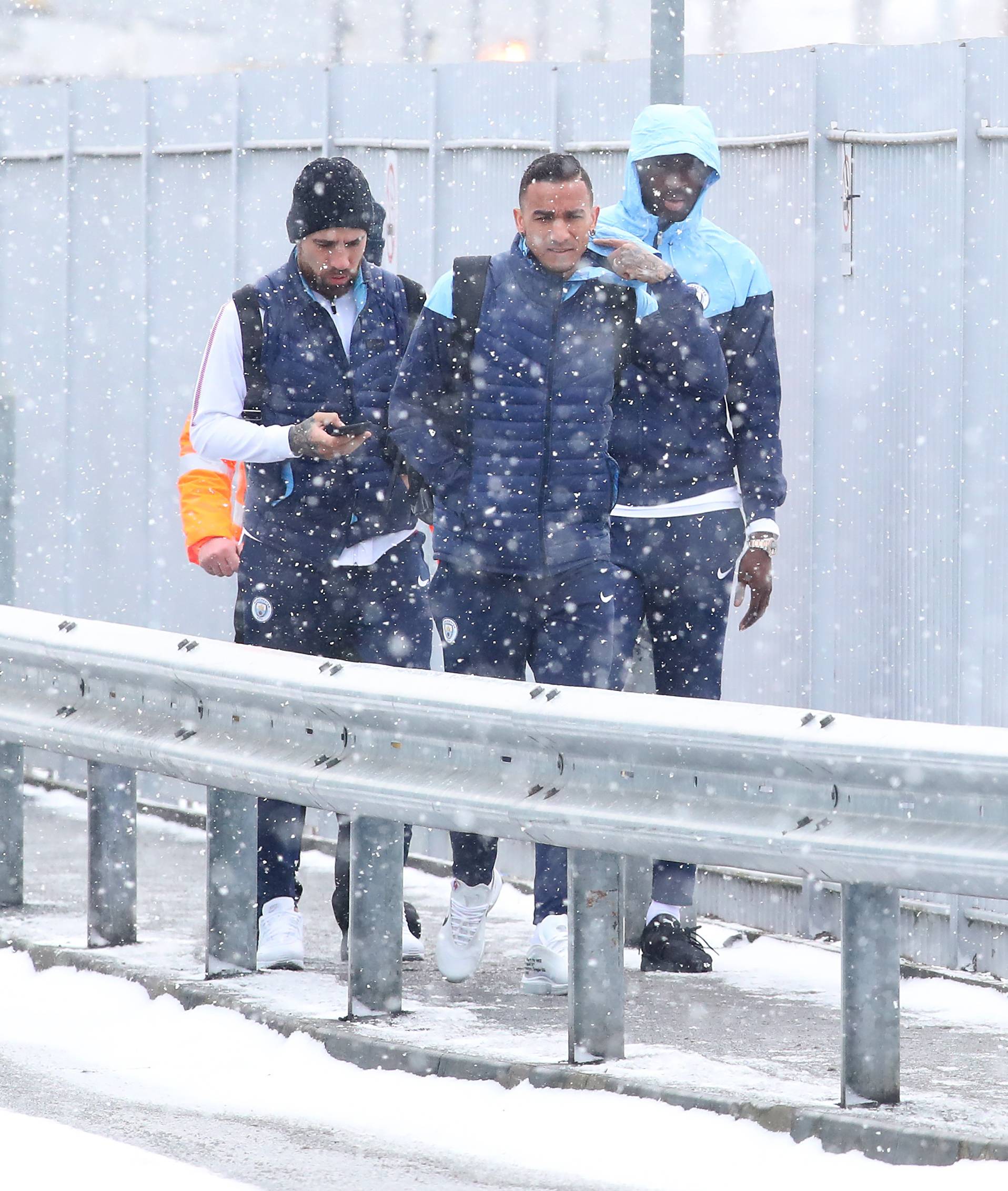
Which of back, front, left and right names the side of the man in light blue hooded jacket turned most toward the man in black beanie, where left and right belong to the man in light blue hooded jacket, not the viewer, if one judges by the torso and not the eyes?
right

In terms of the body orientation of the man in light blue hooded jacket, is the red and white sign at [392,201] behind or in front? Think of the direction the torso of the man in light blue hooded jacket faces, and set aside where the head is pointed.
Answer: behind

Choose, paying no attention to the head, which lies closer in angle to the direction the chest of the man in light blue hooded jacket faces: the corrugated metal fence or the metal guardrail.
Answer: the metal guardrail

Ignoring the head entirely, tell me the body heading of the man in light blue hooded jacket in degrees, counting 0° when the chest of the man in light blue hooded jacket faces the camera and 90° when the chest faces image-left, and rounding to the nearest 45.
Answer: approximately 0°

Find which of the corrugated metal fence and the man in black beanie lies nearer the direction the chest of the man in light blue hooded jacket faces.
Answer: the man in black beanie

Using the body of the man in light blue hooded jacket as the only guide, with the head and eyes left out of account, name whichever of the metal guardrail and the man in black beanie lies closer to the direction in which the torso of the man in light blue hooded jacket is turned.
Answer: the metal guardrail

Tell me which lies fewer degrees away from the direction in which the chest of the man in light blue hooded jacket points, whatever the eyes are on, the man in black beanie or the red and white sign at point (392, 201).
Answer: the man in black beanie
